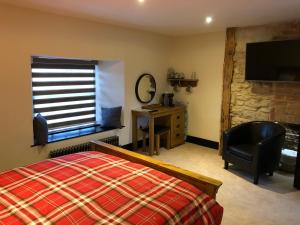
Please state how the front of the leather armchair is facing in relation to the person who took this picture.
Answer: facing the viewer and to the left of the viewer

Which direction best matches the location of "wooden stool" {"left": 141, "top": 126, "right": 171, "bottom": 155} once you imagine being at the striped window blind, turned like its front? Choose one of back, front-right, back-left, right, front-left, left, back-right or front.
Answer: front-left

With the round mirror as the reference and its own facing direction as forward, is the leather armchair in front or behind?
in front

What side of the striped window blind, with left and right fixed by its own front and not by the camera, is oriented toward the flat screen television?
front

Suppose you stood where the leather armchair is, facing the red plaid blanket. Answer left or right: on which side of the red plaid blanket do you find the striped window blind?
right

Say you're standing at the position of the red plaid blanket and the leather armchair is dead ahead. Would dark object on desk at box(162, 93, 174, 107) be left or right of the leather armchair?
left

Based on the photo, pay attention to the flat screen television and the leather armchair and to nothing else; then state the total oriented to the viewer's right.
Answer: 0

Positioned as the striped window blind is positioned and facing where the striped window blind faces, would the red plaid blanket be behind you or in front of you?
in front

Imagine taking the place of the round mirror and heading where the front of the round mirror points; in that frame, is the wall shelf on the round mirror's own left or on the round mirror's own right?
on the round mirror's own left

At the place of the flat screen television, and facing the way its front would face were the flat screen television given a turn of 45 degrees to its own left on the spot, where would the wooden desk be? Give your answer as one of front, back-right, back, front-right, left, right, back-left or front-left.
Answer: right

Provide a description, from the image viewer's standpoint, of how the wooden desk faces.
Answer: facing the viewer and to the right of the viewer

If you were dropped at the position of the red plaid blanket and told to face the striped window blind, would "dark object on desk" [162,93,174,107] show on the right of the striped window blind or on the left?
right

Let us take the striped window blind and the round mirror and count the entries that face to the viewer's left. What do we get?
0
